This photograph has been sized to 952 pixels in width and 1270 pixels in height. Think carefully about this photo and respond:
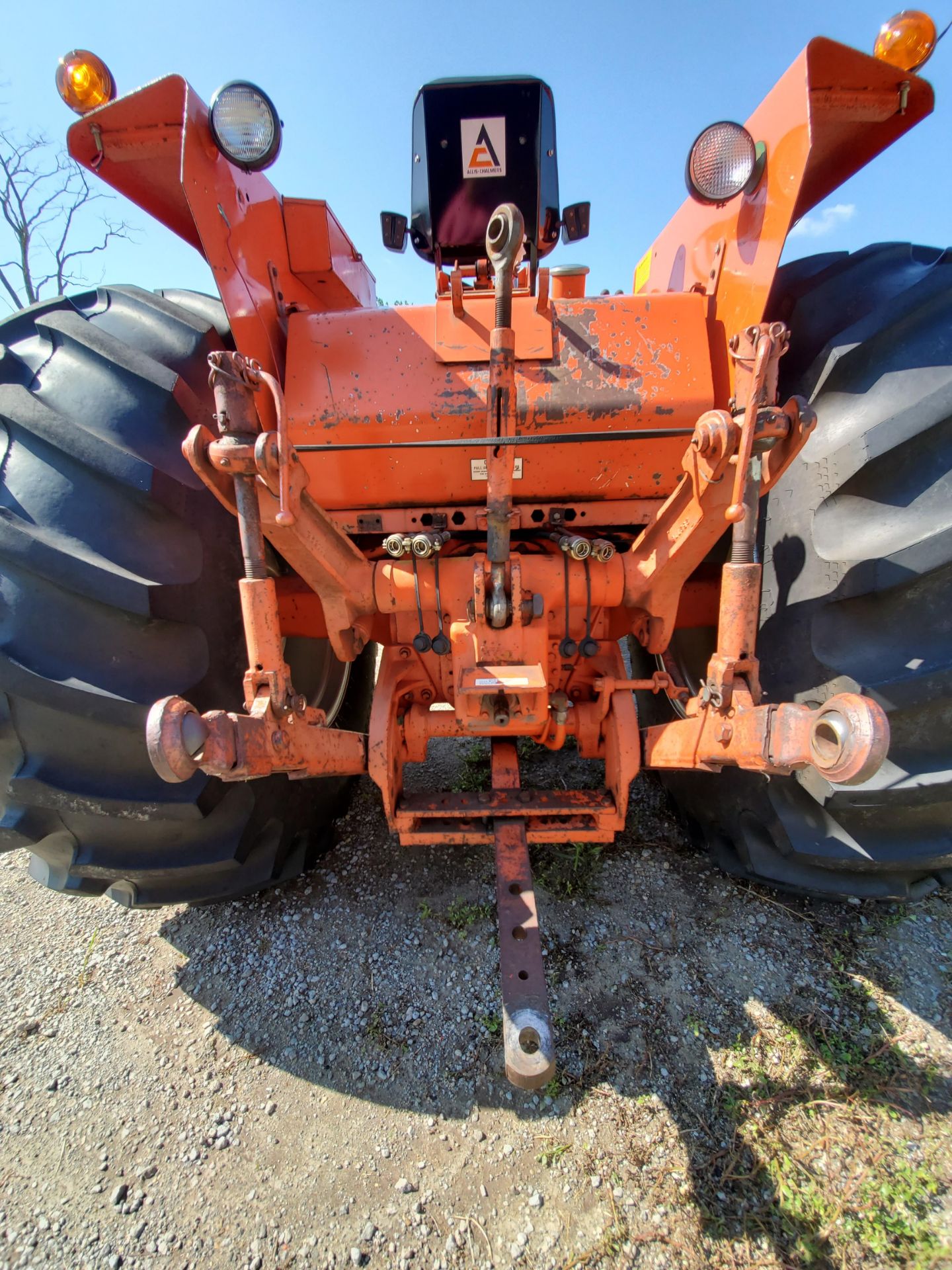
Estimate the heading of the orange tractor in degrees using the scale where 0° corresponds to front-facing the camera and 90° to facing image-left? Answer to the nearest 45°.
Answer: approximately 180°
